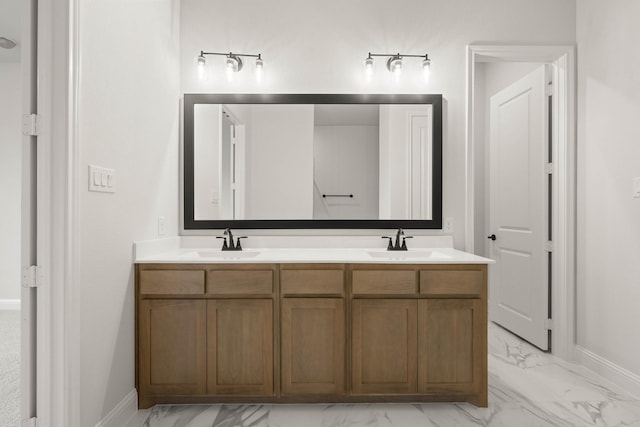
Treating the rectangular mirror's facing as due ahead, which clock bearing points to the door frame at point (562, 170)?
The door frame is roughly at 9 o'clock from the rectangular mirror.

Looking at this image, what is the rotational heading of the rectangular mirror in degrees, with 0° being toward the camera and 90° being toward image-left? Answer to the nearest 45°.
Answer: approximately 0°

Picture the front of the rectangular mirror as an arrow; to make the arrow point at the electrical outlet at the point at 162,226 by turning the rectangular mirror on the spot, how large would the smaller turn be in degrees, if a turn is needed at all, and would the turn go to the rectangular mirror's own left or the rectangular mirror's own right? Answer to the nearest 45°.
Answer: approximately 90° to the rectangular mirror's own right

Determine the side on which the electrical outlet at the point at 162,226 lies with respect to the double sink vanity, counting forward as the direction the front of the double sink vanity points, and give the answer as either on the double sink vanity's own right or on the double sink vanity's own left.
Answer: on the double sink vanity's own right

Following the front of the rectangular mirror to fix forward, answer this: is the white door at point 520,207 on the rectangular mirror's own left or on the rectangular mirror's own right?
on the rectangular mirror's own left

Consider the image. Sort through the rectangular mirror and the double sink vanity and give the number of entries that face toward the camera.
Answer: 2

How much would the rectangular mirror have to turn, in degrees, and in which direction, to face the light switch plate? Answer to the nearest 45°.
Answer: approximately 45° to its right

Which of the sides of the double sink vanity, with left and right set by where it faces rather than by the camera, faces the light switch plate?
right
